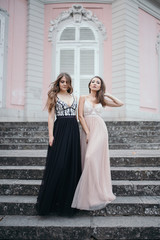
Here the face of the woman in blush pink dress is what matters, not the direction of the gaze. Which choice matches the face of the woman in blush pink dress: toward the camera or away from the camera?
toward the camera

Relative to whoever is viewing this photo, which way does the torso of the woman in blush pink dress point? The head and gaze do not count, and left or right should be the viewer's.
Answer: facing the viewer

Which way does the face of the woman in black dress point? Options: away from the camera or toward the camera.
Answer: toward the camera

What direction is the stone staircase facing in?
toward the camera
